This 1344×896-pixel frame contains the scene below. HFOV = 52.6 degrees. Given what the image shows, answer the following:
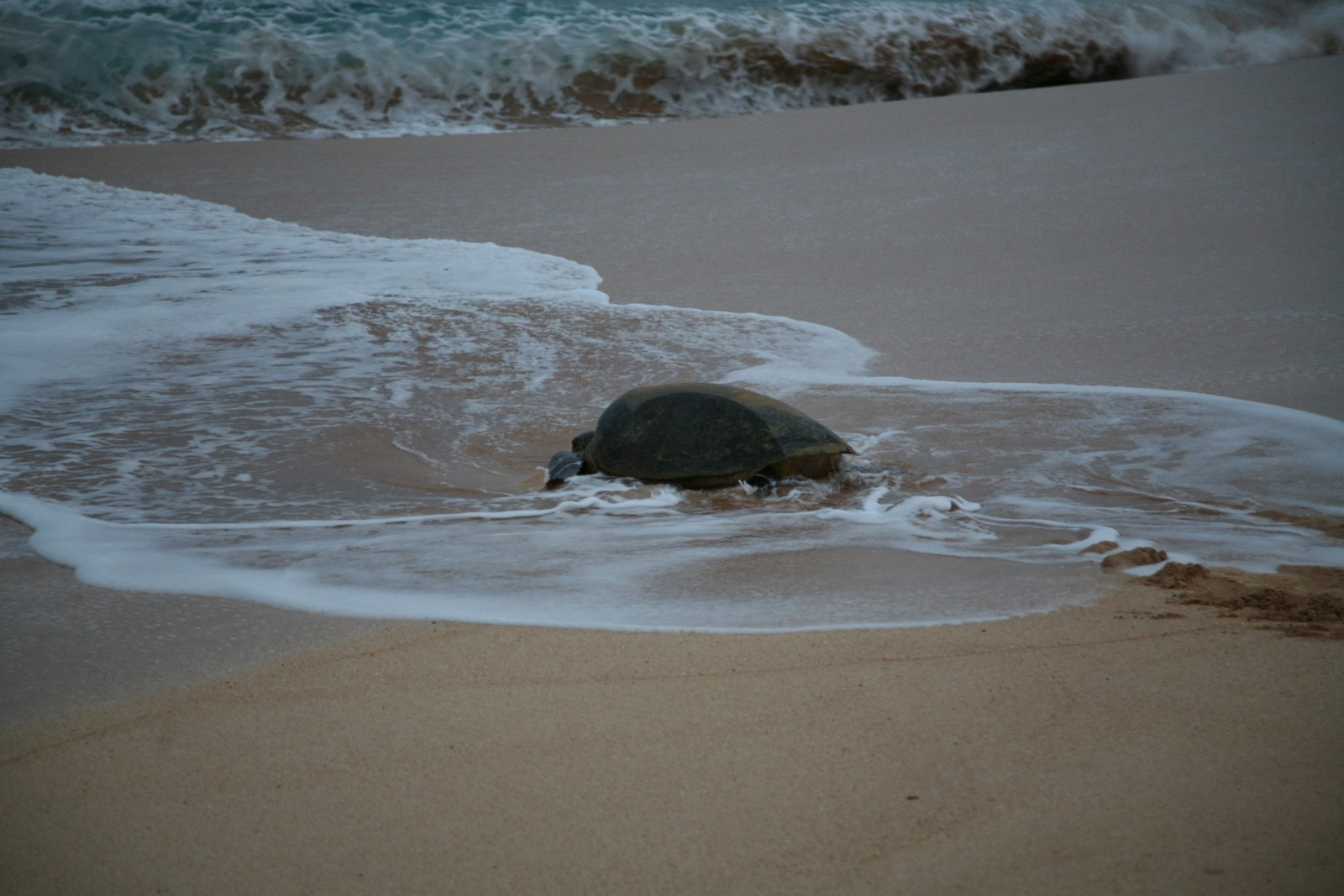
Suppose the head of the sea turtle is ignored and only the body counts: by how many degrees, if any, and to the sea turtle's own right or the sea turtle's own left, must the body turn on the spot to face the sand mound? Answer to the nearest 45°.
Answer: approximately 135° to the sea turtle's own left

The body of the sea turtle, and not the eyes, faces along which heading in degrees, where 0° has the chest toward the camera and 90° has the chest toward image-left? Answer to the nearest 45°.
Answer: approximately 90°

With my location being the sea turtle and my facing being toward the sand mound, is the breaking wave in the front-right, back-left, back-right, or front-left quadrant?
back-left

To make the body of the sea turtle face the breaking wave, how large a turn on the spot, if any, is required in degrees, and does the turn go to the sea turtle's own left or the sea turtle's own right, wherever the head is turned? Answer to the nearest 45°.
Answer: approximately 90° to the sea turtle's own right

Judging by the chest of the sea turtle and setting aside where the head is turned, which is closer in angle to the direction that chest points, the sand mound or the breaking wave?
the breaking wave
